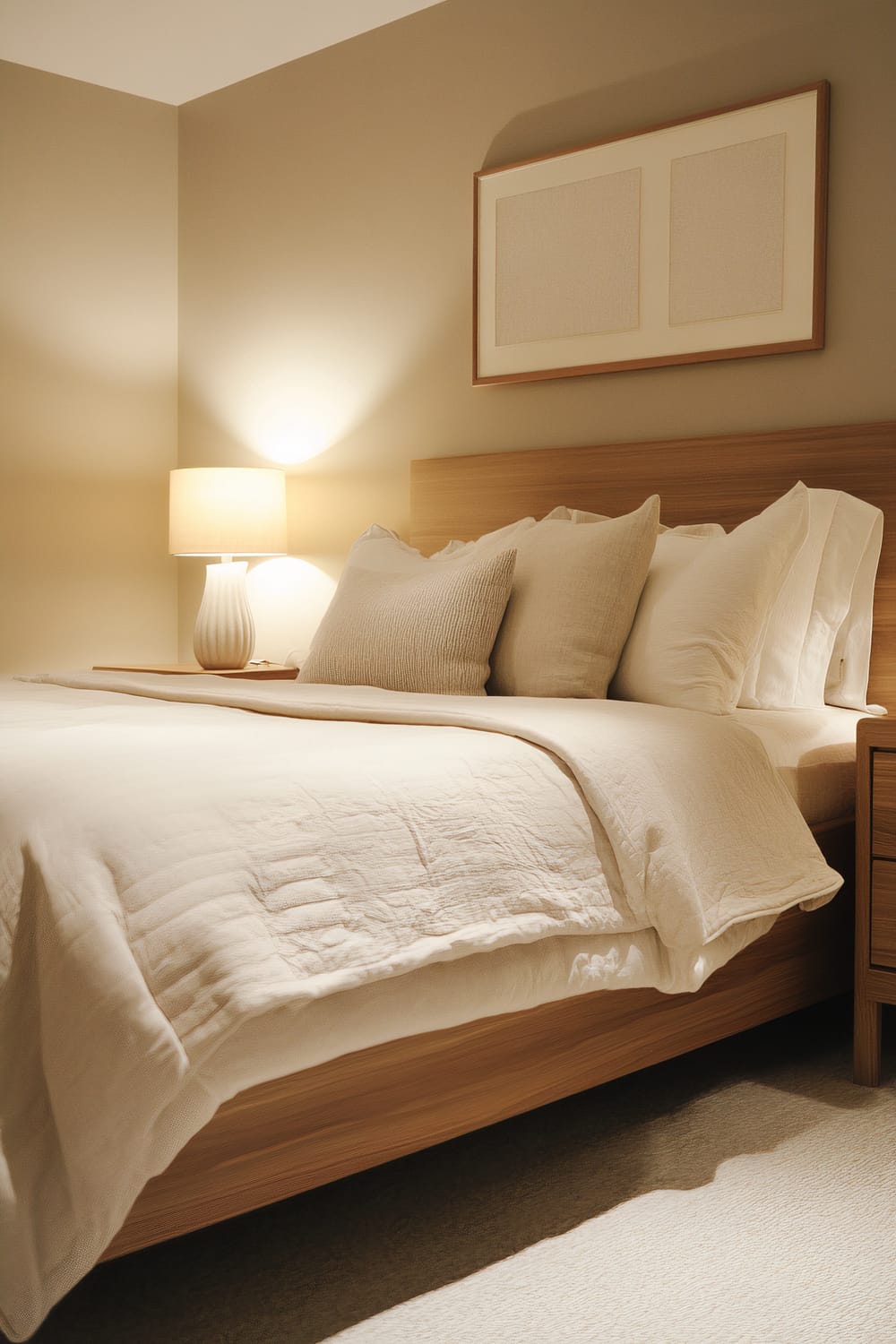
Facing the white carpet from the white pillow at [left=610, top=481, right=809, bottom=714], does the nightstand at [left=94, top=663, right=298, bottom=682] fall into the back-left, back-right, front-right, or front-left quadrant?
back-right

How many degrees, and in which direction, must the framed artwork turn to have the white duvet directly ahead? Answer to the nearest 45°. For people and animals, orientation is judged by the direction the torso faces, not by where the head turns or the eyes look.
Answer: approximately 45° to its left

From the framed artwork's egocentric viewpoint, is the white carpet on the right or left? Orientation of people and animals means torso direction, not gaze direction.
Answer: on its left

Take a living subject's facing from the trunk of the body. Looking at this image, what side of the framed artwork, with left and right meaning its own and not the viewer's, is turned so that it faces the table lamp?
right

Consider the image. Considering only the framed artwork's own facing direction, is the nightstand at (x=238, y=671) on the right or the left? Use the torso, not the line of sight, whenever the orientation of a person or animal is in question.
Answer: on its right

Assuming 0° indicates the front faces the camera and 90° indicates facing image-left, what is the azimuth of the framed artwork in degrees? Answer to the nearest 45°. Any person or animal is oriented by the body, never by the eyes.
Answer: approximately 45°
